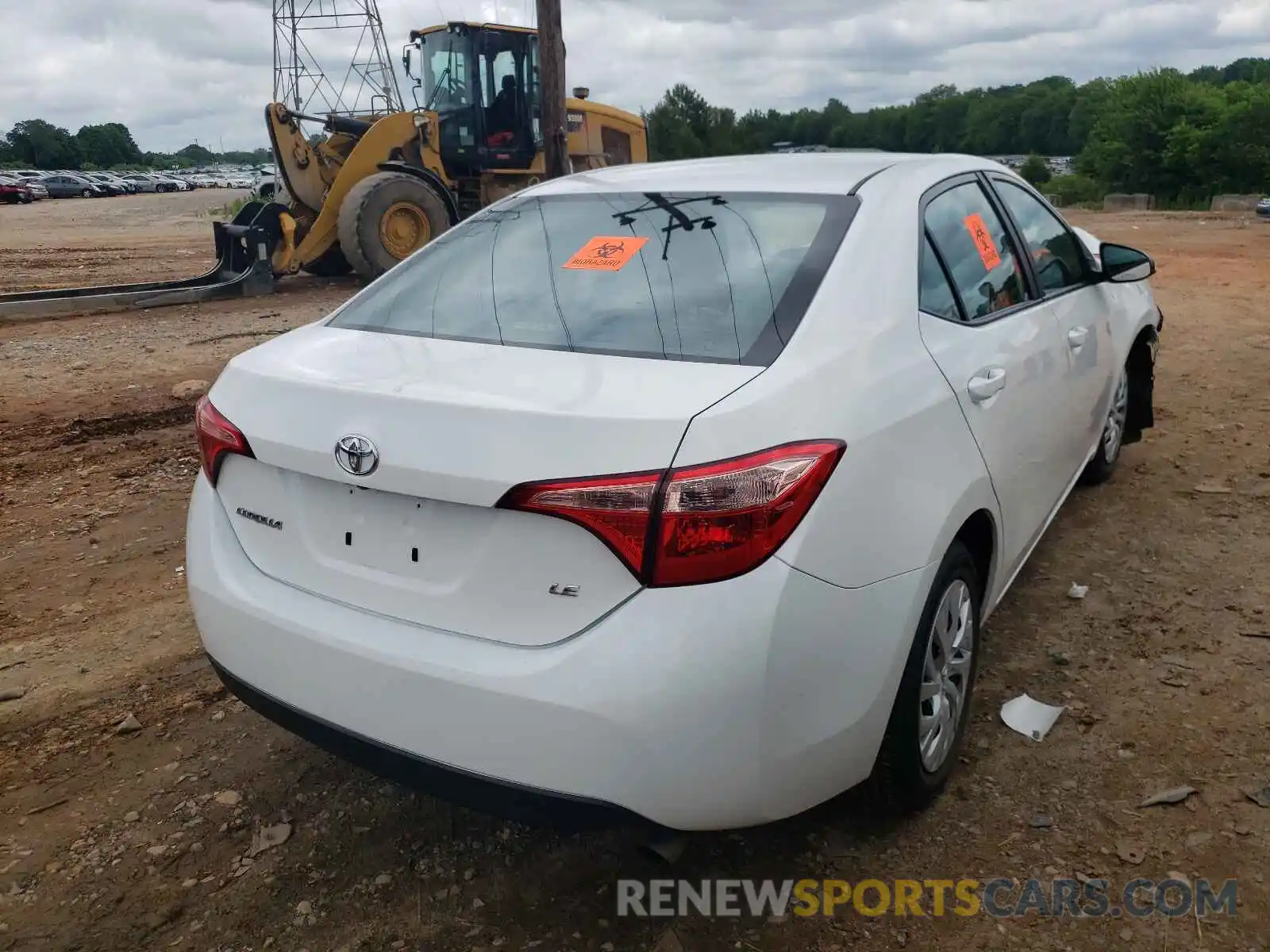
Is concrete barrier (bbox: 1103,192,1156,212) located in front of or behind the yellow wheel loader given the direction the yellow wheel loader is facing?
behind

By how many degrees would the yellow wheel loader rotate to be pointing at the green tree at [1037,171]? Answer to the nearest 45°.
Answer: approximately 180°

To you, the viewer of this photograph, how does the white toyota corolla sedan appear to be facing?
facing away from the viewer and to the right of the viewer

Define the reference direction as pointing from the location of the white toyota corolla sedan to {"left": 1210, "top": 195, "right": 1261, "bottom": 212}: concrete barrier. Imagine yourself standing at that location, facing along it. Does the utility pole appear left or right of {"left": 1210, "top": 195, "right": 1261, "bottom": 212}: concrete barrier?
left

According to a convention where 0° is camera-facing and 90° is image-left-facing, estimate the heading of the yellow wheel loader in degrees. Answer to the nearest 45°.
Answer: approximately 45°

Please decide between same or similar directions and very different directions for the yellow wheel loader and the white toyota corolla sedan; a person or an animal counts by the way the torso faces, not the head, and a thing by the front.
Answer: very different directions
